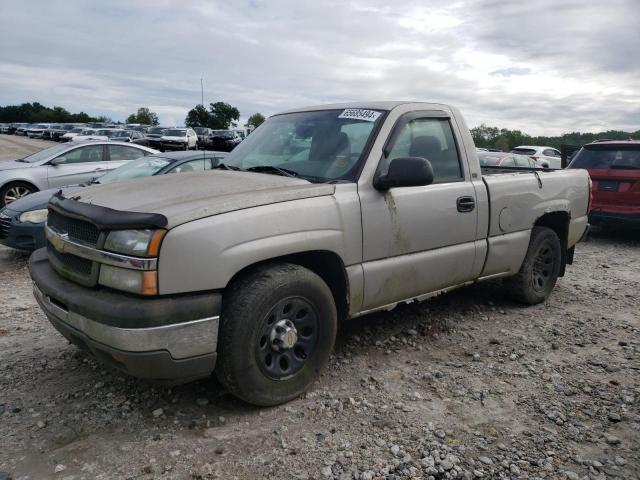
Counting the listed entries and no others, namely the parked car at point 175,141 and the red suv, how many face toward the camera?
1

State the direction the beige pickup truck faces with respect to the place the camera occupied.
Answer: facing the viewer and to the left of the viewer

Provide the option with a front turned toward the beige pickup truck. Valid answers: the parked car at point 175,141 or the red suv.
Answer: the parked car

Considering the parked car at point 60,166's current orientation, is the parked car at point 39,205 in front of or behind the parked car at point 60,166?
in front

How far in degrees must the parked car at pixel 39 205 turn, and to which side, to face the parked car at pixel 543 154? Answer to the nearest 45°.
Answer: approximately 180°

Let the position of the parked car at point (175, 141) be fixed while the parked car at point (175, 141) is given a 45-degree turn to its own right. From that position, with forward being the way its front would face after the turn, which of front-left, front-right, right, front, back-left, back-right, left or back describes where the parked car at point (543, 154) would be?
left

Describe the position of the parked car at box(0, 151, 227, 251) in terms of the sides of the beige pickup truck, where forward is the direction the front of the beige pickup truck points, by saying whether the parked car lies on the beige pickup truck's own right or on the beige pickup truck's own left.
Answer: on the beige pickup truck's own right

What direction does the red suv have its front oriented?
away from the camera

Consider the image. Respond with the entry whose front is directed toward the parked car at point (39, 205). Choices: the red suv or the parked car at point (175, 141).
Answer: the parked car at point (175, 141)
